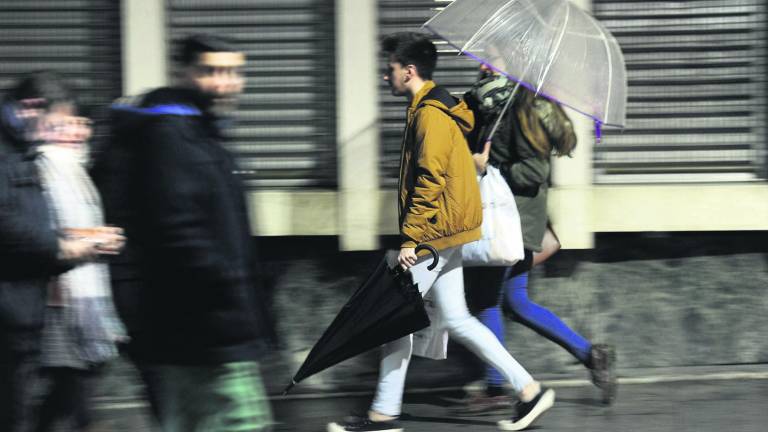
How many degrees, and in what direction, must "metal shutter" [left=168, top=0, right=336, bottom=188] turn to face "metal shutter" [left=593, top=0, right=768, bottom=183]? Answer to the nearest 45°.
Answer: approximately 90° to its left

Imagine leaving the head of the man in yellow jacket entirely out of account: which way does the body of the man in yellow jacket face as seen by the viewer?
to the viewer's left

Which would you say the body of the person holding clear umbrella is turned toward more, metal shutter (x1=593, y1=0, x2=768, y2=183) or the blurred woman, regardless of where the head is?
the blurred woman

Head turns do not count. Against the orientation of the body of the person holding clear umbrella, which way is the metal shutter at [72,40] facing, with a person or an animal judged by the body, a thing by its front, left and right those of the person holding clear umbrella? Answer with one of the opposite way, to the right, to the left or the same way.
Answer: to the left

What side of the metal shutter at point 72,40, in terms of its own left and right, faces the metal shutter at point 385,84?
left

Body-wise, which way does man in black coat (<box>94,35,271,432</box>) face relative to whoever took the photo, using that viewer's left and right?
facing to the right of the viewer

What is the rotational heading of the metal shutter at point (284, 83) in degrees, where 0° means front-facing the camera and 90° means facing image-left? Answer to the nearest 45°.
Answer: approximately 0°

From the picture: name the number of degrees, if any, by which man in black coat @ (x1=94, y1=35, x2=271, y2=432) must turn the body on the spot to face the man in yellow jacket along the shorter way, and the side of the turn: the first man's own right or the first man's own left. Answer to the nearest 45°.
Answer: approximately 45° to the first man's own left

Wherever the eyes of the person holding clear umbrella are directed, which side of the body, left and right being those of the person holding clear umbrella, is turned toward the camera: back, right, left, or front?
left

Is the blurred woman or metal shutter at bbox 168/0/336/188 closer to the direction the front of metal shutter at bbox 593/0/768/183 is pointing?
the blurred woman

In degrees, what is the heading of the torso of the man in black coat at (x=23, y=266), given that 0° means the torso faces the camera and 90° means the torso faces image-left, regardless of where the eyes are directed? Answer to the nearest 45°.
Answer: approximately 270°

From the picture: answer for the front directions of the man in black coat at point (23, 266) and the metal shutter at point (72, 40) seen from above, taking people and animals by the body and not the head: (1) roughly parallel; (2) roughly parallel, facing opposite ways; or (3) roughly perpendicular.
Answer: roughly perpendicular

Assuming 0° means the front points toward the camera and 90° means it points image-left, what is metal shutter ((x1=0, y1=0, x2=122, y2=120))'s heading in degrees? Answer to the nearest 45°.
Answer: approximately 0°
